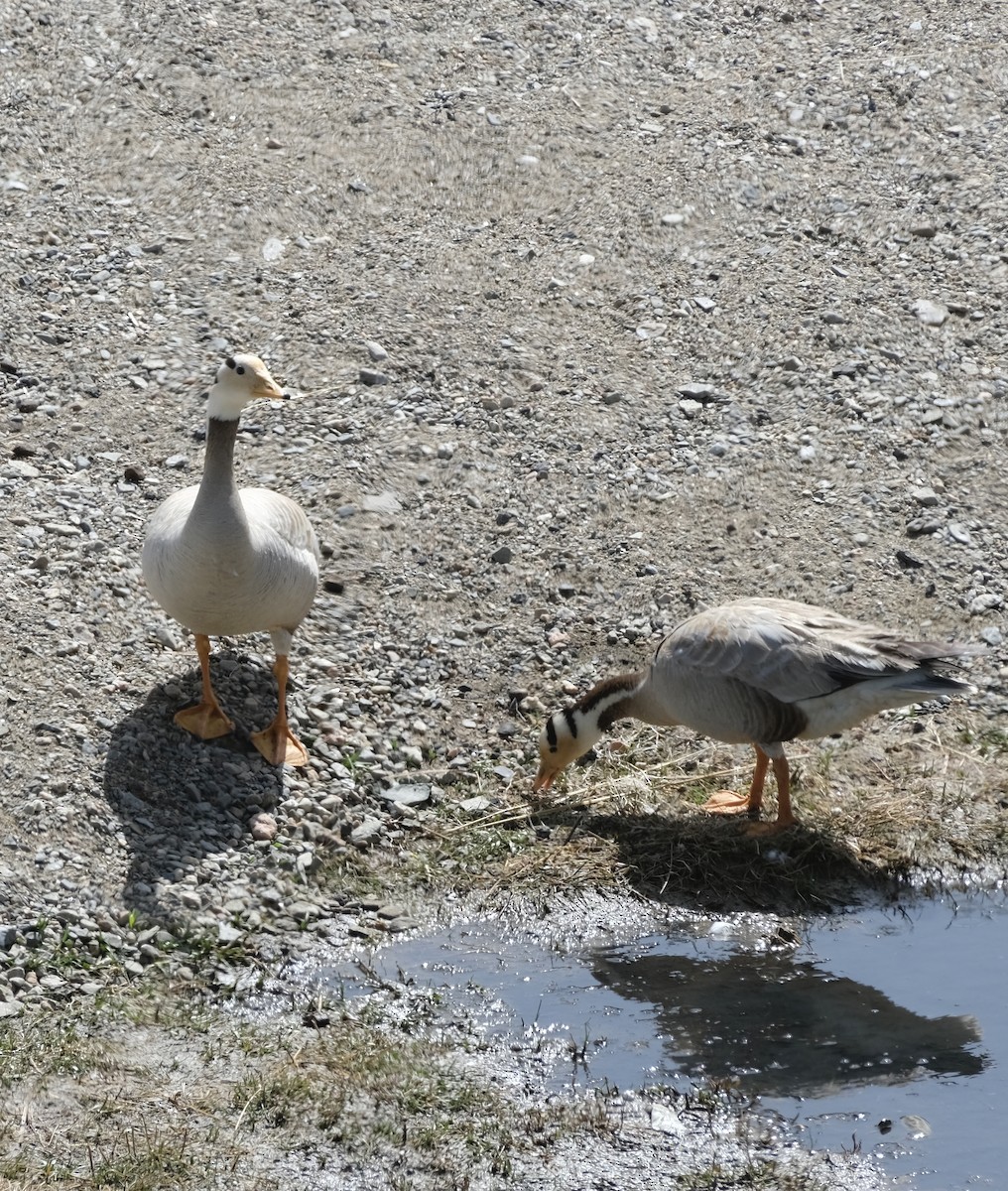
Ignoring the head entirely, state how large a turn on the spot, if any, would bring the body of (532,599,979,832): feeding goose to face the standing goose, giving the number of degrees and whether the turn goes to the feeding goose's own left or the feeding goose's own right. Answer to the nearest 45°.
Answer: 0° — it already faces it

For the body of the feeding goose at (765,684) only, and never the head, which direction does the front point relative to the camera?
to the viewer's left

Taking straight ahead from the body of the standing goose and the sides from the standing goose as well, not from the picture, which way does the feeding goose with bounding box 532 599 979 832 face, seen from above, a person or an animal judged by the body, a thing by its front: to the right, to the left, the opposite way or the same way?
to the right

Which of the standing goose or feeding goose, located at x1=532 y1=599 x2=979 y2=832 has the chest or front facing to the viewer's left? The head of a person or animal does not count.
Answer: the feeding goose

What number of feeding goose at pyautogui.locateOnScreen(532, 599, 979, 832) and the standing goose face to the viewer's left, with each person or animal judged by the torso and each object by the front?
1

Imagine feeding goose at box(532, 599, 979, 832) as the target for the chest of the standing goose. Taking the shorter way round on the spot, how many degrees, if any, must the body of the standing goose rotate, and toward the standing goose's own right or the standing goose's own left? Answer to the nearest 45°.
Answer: approximately 90° to the standing goose's own left

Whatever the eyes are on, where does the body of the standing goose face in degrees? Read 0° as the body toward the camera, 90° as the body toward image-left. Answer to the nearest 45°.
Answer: approximately 0°
